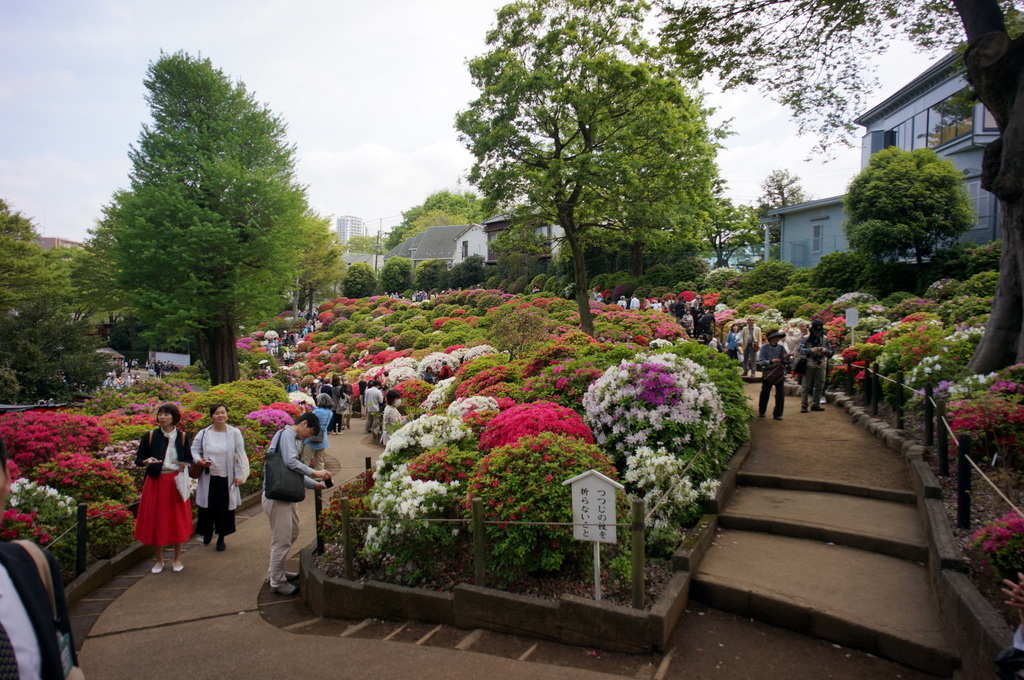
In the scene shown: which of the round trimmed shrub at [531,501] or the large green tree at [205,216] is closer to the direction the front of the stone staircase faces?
the round trimmed shrub

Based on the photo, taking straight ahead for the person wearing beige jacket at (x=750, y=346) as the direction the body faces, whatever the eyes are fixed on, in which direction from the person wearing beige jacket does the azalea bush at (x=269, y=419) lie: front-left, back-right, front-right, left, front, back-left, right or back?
front-right

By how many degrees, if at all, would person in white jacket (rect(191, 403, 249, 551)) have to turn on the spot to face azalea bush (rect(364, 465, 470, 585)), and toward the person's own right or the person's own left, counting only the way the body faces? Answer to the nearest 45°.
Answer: approximately 45° to the person's own left

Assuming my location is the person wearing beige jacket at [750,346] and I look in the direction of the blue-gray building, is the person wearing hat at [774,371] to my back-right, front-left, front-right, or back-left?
back-right

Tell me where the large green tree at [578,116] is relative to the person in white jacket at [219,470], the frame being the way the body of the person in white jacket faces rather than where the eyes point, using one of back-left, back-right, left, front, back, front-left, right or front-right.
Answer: back-left

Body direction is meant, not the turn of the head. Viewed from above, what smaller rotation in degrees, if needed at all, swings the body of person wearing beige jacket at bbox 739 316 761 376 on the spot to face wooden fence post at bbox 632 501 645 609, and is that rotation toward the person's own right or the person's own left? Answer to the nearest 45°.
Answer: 0° — they already face it

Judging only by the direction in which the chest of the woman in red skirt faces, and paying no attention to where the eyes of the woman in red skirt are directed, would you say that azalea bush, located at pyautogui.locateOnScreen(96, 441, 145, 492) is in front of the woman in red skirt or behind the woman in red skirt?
behind

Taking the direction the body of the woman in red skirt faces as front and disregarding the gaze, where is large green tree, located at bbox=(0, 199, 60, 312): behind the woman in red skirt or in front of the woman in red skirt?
behind

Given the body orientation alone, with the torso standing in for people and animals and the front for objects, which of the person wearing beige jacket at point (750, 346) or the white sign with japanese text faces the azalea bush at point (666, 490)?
the person wearing beige jacket

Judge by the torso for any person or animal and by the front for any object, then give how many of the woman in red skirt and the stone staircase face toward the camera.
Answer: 2

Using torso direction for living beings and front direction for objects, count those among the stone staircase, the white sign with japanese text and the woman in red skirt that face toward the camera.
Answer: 3

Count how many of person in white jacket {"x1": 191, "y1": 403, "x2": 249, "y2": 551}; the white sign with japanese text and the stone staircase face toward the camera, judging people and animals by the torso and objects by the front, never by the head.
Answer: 3

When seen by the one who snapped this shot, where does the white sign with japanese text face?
facing the viewer

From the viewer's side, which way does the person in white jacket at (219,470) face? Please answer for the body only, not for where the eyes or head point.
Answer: toward the camera

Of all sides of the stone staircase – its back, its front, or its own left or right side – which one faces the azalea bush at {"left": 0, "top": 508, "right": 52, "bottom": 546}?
right

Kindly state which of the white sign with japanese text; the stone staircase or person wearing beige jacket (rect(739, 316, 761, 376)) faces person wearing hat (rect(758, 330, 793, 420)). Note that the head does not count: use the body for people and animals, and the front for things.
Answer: person wearing beige jacket (rect(739, 316, 761, 376))

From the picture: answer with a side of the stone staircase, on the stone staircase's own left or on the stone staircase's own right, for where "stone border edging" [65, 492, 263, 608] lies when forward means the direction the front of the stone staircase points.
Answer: on the stone staircase's own right
